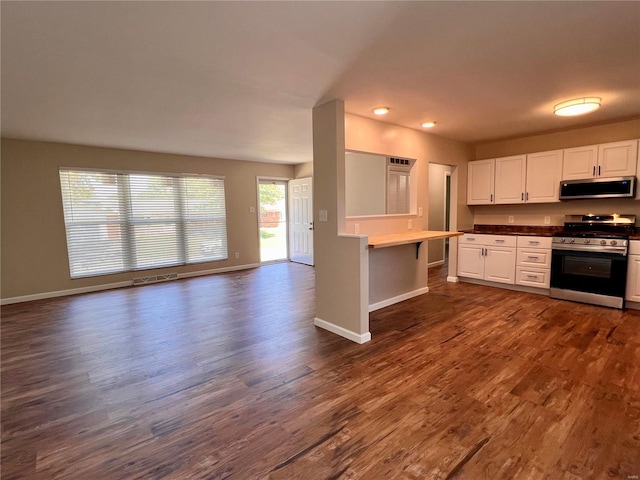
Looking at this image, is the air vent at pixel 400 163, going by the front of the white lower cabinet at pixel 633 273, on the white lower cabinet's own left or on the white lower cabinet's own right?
on the white lower cabinet's own right

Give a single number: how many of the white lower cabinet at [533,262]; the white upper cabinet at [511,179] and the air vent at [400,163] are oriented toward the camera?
3

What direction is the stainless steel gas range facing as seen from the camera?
toward the camera

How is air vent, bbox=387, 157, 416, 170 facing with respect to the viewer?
toward the camera

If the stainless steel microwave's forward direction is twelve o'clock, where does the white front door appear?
The white front door is roughly at 3 o'clock from the stainless steel microwave.

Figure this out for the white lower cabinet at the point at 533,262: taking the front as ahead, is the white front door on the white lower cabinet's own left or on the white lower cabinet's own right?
on the white lower cabinet's own right

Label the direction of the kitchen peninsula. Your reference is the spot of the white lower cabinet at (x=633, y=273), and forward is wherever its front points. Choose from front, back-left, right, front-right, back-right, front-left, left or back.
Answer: front-right

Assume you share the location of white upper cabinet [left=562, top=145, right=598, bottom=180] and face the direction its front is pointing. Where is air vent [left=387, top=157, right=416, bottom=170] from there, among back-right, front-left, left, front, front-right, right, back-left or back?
front-right
